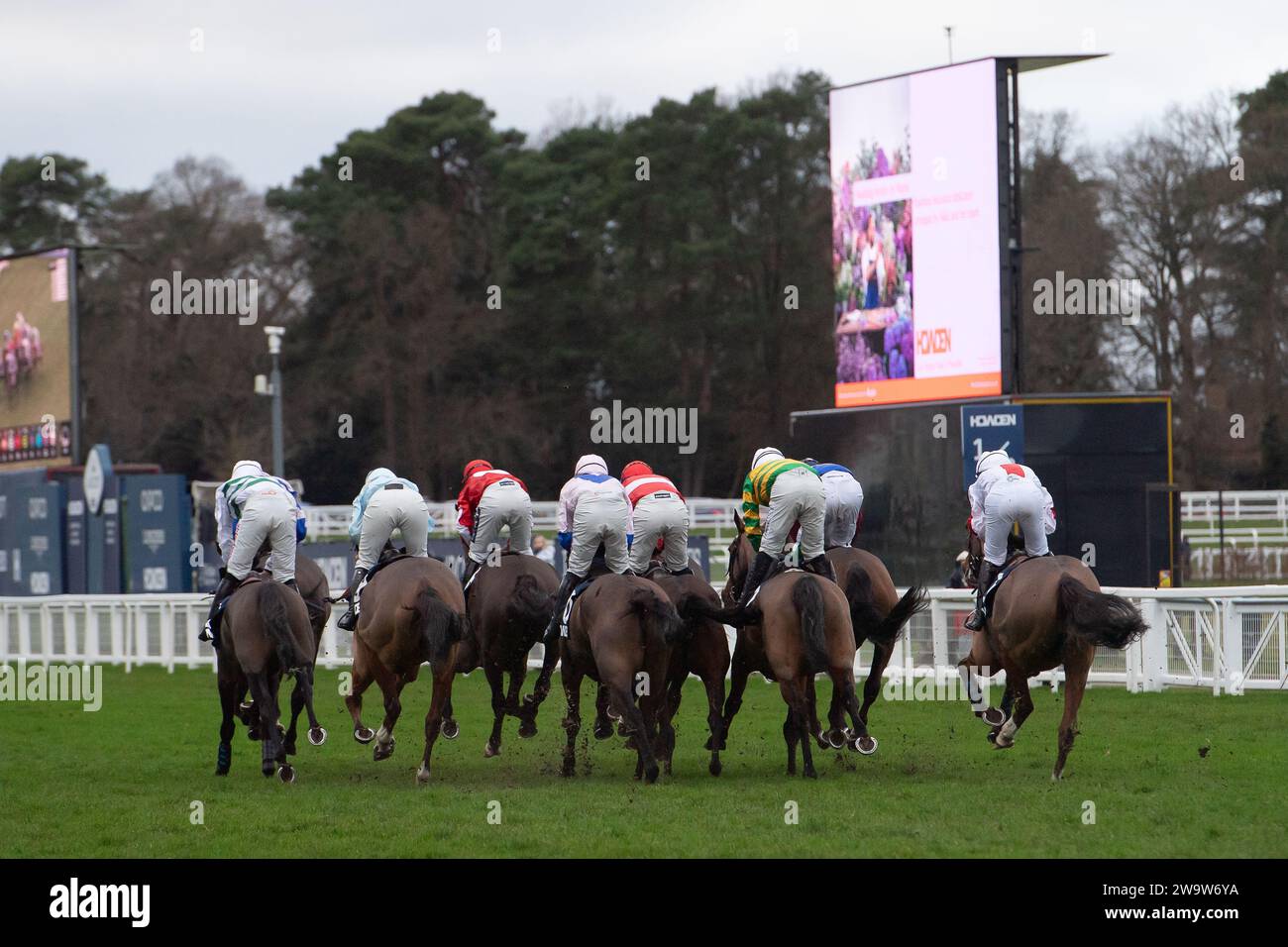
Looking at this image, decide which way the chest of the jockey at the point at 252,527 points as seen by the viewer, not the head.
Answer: away from the camera

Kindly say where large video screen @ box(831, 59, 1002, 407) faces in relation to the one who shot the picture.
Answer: facing the viewer and to the left of the viewer

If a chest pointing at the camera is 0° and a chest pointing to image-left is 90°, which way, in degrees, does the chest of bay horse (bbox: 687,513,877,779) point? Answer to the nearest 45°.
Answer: approximately 135°

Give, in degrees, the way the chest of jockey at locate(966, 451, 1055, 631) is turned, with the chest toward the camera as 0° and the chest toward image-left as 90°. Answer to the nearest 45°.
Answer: approximately 180°

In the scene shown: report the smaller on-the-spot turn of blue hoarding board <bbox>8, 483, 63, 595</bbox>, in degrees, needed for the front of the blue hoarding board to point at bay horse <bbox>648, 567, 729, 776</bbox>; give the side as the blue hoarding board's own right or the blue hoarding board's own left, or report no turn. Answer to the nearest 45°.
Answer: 0° — it already faces it

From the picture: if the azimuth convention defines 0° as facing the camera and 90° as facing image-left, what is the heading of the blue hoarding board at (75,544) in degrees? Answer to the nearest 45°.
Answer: approximately 0°

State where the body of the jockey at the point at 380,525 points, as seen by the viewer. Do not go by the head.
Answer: away from the camera

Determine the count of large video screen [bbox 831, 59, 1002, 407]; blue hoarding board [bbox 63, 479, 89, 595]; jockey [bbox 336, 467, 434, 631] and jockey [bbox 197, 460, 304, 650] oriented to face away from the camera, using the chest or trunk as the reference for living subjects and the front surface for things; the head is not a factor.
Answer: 2

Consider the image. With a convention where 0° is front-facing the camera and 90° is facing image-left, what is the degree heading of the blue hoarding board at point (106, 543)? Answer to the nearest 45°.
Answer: approximately 0°

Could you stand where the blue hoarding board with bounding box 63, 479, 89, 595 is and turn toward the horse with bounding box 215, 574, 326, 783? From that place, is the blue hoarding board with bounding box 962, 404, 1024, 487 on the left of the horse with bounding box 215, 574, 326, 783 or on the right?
left

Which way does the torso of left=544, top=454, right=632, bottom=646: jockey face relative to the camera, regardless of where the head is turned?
away from the camera

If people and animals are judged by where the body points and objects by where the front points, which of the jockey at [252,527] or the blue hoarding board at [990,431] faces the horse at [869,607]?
the blue hoarding board
